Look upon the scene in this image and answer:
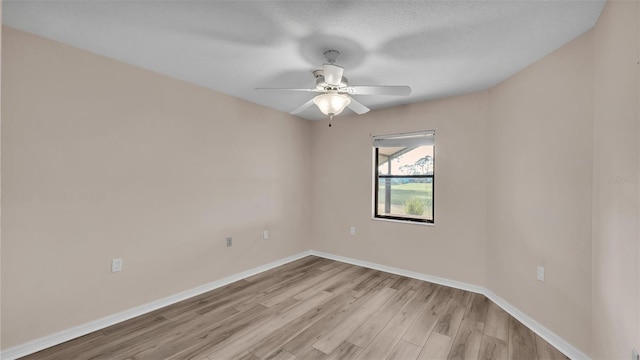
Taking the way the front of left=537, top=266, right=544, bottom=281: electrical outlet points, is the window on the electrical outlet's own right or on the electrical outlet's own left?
on the electrical outlet's own right

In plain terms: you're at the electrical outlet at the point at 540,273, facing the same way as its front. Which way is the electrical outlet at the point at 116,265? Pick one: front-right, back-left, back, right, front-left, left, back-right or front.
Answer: front

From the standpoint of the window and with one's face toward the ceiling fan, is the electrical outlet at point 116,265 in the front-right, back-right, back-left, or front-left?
front-right

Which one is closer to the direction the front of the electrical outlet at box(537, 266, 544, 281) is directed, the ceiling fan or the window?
the ceiling fan

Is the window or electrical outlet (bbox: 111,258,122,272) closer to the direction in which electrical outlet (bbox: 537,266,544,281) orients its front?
the electrical outlet

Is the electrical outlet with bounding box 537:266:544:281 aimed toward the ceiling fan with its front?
yes

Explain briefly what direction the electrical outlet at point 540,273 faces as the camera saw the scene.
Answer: facing the viewer and to the left of the viewer
